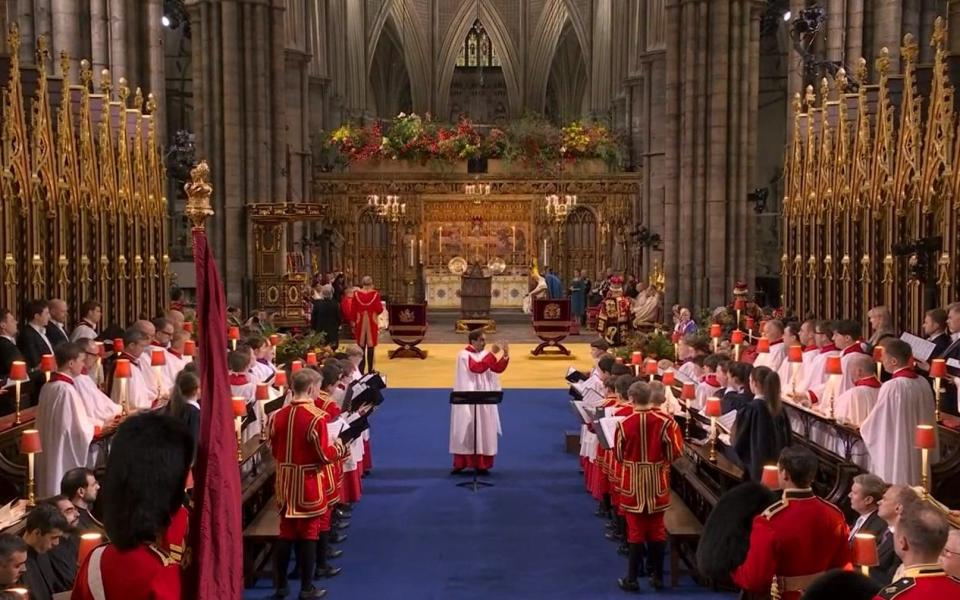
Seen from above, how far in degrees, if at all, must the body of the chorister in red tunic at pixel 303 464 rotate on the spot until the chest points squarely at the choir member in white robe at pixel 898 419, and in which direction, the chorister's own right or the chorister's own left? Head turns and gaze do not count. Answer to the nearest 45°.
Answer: approximately 45° to the chorister's own right

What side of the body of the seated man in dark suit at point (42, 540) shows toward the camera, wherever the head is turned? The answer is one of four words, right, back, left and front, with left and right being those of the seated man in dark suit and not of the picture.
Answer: right

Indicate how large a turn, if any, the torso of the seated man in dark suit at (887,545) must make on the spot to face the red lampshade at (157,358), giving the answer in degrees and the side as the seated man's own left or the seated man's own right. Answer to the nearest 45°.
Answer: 0° — they already face it

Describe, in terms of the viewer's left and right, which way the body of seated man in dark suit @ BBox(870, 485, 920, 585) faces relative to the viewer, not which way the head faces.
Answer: facing to the left of the viewer

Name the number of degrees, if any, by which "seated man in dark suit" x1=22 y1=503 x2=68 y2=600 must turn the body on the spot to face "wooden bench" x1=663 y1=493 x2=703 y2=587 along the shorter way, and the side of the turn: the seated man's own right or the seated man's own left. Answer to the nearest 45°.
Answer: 0° — they already face it

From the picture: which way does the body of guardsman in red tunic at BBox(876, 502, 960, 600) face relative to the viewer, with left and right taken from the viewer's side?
facing away from the viewer and to the left of the viewer

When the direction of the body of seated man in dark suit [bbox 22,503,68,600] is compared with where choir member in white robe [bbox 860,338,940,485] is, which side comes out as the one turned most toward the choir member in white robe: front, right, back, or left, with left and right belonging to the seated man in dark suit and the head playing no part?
front

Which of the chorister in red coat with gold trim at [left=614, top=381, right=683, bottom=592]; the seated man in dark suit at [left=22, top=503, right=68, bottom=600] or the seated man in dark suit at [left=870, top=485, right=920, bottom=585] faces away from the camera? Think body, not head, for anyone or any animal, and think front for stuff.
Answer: the chorister in red coat with gold trim

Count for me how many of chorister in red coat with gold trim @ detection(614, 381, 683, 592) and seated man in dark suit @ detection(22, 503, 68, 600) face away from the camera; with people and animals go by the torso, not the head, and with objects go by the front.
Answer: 1

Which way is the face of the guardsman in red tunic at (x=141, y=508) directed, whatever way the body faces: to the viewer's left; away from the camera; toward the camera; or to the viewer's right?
away from the camera

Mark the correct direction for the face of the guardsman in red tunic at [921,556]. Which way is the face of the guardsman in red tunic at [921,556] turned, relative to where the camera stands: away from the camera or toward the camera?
away from the camera

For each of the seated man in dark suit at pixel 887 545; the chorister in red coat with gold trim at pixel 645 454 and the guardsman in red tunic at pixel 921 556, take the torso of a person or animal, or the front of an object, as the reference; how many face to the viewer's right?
0

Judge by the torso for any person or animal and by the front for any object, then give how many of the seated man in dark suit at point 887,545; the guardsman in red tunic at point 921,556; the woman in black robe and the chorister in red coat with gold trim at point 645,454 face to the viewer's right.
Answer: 0

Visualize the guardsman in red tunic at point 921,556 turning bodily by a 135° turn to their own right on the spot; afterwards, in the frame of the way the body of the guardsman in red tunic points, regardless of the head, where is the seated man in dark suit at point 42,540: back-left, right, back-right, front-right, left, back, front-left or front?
back

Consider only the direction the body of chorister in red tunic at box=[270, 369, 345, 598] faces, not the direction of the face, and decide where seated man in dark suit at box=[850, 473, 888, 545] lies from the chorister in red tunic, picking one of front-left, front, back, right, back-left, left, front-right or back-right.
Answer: right

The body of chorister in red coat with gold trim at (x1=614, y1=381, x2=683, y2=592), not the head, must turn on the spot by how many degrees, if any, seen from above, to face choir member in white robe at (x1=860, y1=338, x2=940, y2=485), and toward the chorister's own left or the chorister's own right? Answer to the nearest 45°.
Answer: approximately 90° to the chorister's own right

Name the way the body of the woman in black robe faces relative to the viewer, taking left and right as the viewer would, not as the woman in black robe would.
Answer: facing away from the viewer and to the left of the viewer

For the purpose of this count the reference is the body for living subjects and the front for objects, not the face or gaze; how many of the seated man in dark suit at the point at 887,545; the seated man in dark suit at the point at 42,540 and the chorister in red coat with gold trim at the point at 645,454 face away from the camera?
1
